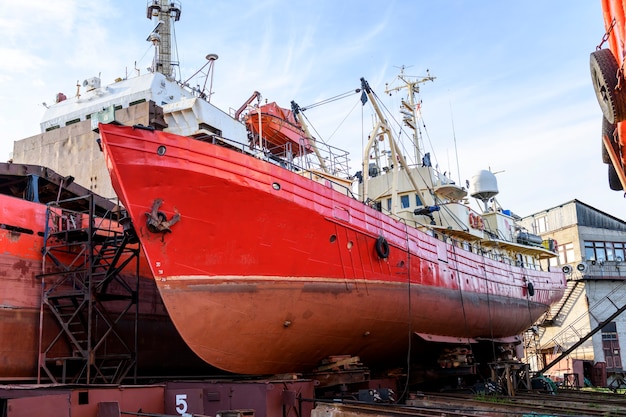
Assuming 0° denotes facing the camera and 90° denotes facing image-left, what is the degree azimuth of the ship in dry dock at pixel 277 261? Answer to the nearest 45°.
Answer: approximately 45°

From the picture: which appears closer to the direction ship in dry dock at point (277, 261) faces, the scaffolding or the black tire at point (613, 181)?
the scaffolding

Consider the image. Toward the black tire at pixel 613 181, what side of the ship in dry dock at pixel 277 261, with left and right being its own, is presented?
left

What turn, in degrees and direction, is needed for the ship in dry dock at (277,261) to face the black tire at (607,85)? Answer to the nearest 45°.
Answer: approximately 90° to its left
